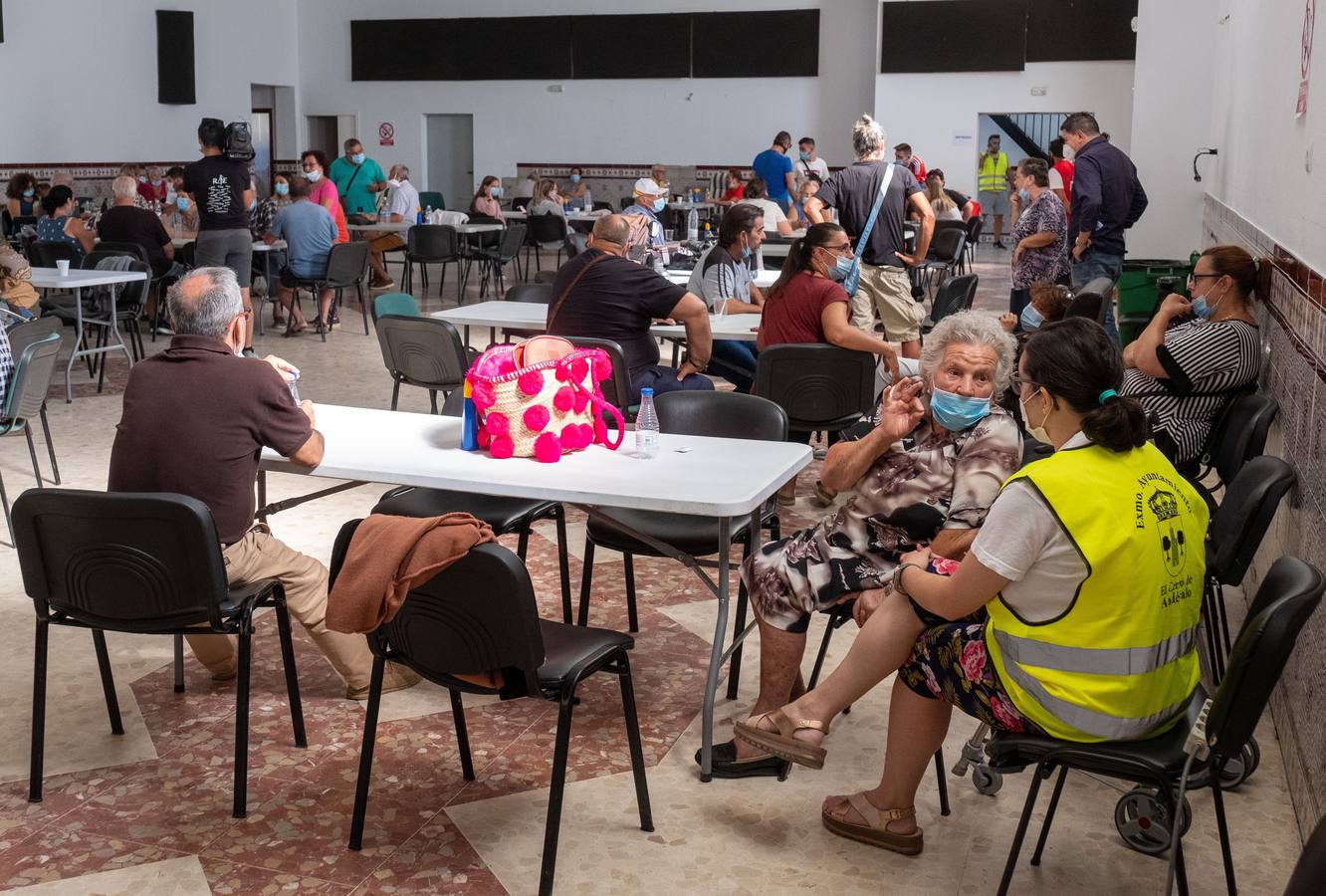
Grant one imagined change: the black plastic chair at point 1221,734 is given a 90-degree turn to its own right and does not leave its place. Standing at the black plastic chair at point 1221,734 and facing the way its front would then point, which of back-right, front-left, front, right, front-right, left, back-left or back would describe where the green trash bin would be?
front

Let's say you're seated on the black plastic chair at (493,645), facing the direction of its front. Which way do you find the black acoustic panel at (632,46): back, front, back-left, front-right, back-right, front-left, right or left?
front-left

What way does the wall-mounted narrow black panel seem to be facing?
toward the camera

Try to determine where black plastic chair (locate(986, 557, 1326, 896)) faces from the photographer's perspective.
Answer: facing to the left of the viewer

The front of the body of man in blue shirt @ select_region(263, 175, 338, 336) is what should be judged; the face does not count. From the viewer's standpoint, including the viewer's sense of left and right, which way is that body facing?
facing away from the viewer

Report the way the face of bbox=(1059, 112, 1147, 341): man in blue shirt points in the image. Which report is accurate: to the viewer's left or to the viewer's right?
to the viewer's left

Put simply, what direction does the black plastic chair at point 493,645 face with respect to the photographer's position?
facing away from the viewer and to the right of the viewer

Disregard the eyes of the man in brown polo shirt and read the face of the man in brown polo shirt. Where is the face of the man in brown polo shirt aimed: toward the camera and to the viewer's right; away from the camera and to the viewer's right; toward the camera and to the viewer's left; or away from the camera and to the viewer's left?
away from the camera and to the viewer's right

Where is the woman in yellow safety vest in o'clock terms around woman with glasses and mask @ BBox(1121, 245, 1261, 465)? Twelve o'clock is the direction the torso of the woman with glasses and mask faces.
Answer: The woman in yellow safety vest is roughly at 9 o'clock from the woman with glasses and mask.

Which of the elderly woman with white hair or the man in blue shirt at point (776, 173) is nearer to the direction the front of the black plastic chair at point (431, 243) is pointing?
the man in blue shirt

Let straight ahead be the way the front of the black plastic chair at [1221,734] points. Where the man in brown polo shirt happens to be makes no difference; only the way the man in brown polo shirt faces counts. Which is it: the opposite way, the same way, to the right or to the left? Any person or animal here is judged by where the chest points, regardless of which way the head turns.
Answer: to the right

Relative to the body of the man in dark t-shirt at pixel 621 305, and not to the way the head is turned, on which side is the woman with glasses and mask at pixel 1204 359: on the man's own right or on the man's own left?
on the man's own right

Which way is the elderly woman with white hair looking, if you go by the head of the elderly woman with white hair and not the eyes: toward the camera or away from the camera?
toward the camera

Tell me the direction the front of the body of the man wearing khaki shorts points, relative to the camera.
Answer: away from the camera

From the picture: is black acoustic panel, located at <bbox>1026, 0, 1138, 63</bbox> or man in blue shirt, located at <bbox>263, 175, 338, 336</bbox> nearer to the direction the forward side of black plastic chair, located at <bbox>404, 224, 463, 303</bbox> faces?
the black acoustic panel

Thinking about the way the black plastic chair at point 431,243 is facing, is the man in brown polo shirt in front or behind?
behind

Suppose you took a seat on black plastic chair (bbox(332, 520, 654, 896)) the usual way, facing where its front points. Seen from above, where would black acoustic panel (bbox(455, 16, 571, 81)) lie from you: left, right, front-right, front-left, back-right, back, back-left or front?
front-left
